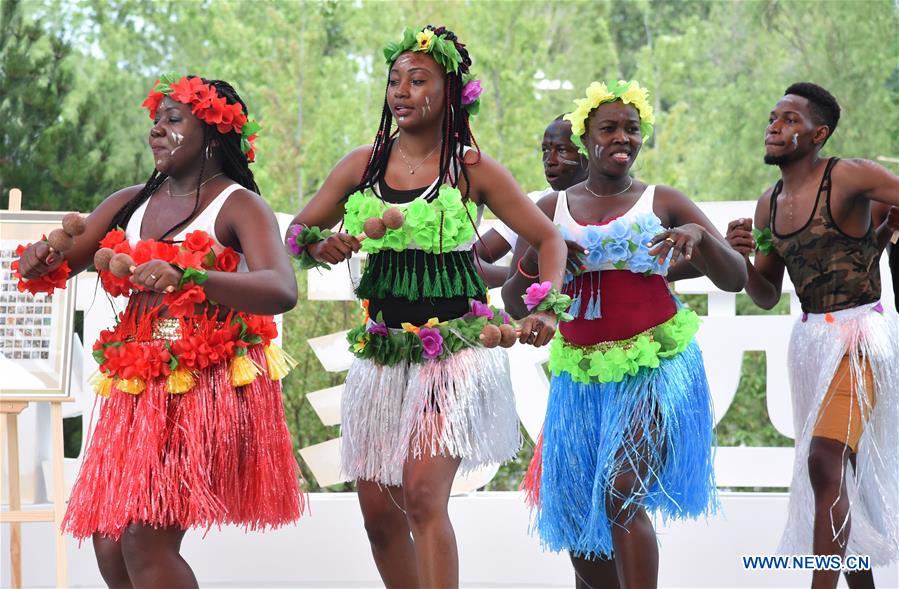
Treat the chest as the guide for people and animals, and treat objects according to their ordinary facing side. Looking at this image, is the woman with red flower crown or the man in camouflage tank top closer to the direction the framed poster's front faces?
the woman with red flower crown

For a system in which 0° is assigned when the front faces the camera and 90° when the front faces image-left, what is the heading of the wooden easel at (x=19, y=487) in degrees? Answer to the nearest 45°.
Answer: approximately 0°

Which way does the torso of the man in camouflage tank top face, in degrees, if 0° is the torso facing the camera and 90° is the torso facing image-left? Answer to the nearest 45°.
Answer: approximately 45°

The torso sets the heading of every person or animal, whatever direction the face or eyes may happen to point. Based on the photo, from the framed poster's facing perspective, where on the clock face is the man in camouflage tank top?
The man in camouflage tank top is roughly at 10 o'clock from the framed poster.

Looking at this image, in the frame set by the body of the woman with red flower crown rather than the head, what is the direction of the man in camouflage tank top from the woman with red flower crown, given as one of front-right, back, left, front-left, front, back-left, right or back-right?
back-left

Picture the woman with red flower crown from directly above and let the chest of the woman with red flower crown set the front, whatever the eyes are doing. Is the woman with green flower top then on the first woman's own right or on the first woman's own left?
on the first woman's own left
